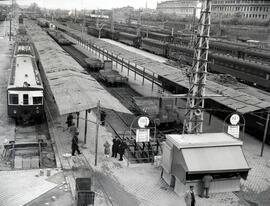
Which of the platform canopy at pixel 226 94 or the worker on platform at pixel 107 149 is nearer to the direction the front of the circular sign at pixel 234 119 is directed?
the worker on platform

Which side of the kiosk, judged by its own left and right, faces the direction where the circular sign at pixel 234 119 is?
back

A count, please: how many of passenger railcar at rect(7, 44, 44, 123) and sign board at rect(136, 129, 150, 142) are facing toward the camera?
2

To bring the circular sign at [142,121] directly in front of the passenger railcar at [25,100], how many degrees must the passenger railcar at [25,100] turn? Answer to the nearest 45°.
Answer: approximately 45° to its left

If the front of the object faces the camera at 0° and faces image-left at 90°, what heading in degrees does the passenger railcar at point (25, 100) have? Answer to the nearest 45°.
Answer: approximately 0°

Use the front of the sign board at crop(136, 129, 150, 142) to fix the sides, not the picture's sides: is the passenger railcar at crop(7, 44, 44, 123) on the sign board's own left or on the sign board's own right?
on the sign board's own right

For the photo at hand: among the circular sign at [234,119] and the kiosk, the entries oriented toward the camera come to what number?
2

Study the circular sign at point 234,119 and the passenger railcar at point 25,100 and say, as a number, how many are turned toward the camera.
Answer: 2

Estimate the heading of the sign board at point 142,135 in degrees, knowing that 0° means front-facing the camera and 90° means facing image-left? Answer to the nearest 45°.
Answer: approximately 0°

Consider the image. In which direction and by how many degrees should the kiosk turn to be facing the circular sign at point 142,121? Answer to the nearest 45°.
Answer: approximately 135° to its right
